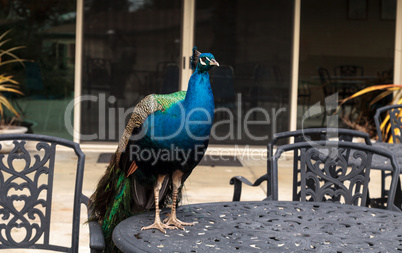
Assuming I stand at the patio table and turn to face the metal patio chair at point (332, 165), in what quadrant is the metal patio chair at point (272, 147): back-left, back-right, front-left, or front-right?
front-left

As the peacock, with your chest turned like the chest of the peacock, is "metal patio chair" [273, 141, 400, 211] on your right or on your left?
on your left

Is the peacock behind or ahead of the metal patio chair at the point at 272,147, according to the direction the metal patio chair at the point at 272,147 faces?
ahead

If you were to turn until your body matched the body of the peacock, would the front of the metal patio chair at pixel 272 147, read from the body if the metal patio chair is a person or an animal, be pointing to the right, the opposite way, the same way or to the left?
to the right

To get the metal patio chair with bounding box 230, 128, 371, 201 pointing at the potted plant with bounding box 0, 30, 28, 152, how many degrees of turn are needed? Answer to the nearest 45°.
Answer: approximately 90° to its right

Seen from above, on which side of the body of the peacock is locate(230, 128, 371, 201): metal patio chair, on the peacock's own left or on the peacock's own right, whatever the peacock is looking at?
on the peacock's own left

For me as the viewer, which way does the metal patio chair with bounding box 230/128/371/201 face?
facing the viewer and to the left of the viewer

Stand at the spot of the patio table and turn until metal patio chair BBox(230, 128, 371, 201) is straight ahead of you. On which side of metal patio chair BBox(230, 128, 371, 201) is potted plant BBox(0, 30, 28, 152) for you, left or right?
left

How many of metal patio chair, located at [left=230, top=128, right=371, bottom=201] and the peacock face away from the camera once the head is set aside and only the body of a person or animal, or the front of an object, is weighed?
0

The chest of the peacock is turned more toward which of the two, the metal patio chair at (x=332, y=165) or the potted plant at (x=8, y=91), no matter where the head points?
the metal patio chair

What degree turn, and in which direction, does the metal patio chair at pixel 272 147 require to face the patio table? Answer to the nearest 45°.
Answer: approximately 45° to its left

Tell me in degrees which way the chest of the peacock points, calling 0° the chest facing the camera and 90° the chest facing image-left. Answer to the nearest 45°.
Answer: approximately 315°
